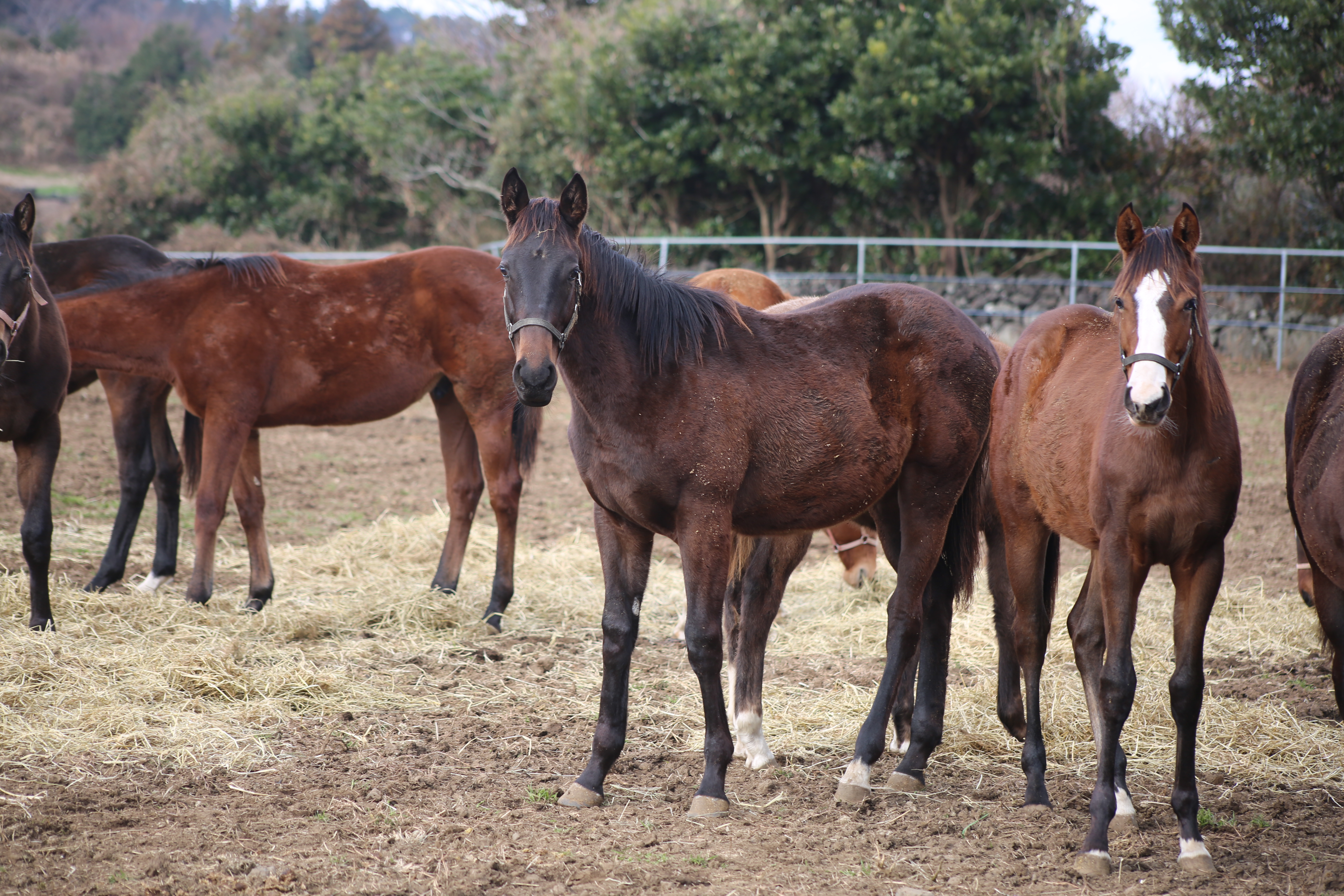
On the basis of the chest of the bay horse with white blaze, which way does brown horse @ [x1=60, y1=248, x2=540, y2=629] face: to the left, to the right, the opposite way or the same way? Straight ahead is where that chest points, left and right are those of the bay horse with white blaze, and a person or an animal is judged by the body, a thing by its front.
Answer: to the right

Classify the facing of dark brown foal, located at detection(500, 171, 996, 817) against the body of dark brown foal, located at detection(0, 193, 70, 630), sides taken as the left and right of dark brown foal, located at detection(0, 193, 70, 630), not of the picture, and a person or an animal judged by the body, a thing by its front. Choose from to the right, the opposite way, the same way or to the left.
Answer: to the right

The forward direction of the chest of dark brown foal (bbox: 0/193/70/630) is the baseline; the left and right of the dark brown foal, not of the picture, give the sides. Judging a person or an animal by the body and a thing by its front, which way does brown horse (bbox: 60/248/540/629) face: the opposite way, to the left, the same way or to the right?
to the right

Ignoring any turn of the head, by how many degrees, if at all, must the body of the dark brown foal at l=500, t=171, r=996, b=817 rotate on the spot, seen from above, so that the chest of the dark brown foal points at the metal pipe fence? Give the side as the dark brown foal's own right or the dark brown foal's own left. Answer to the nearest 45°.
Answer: approximately 135° to the dark brown foal's own right

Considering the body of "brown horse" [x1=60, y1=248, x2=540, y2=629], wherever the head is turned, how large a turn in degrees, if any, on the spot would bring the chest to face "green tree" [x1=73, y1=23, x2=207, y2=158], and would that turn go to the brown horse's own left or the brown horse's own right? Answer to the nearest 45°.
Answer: approximately 90° to the brown horse's own right

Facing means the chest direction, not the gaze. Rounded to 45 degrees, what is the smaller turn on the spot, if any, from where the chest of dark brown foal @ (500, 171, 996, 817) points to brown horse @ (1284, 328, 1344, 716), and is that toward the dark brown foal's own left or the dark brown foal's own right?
approximately 135° to the dark brown foal's own left

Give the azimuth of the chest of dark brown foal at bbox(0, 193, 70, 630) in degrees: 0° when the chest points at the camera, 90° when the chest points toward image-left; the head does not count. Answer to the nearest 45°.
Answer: approximately 0°

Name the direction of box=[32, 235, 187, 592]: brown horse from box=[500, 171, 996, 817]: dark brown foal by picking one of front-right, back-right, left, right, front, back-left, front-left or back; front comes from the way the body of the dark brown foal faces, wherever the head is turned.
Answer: right

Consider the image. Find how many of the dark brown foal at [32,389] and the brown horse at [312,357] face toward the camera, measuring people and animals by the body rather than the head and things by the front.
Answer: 1

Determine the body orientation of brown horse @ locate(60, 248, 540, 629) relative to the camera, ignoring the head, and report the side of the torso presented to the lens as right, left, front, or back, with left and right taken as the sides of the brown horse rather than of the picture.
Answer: left

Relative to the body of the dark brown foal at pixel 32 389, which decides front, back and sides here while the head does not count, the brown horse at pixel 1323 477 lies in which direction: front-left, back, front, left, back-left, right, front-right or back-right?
front-left
